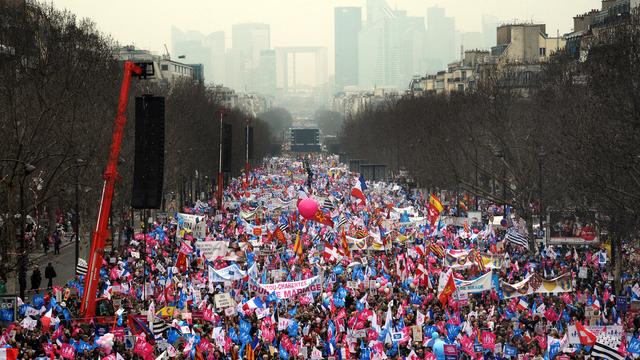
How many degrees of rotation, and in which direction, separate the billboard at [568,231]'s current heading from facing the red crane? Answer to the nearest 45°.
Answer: approximately 45° to its right

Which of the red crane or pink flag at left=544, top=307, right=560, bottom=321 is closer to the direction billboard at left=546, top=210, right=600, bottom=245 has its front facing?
the pink flag

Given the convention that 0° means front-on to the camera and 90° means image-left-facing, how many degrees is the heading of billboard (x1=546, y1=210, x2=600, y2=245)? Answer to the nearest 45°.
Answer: approximately 0°

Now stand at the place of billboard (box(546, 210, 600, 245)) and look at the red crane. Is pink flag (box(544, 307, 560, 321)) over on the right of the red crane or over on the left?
left

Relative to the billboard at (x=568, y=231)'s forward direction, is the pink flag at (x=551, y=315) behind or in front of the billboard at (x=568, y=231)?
in front
